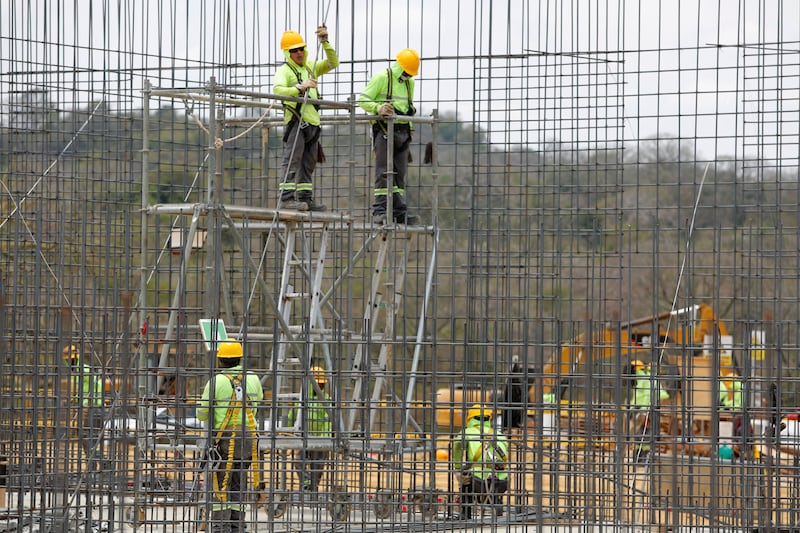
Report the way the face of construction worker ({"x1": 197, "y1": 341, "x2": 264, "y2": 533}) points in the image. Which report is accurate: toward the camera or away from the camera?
away from the camera

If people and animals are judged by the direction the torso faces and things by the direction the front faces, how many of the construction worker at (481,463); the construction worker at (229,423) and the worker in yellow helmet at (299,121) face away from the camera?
2

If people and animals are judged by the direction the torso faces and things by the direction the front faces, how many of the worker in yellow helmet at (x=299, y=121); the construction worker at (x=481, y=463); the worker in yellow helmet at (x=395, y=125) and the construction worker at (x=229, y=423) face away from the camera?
2

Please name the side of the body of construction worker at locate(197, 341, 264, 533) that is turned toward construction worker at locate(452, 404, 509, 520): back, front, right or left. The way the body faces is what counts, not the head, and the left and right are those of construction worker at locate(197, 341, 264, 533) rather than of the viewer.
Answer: right

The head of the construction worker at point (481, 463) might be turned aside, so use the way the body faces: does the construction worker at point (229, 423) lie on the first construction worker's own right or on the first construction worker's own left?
on the first construction worker's own left

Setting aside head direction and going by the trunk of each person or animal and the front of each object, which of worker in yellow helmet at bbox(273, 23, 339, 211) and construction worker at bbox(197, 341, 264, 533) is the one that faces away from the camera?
the construction worker

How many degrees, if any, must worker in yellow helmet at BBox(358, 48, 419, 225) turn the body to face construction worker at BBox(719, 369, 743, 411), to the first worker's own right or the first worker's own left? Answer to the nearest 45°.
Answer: approximately 135° to the first worker's own left

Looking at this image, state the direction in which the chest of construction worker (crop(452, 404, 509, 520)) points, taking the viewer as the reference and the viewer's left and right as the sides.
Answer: facing away from the viewer

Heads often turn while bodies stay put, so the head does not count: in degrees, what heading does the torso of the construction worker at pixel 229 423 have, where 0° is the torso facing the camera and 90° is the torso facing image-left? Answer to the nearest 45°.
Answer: approximately 180°

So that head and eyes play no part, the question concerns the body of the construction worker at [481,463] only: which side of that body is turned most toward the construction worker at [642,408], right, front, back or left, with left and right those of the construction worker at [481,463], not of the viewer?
front
